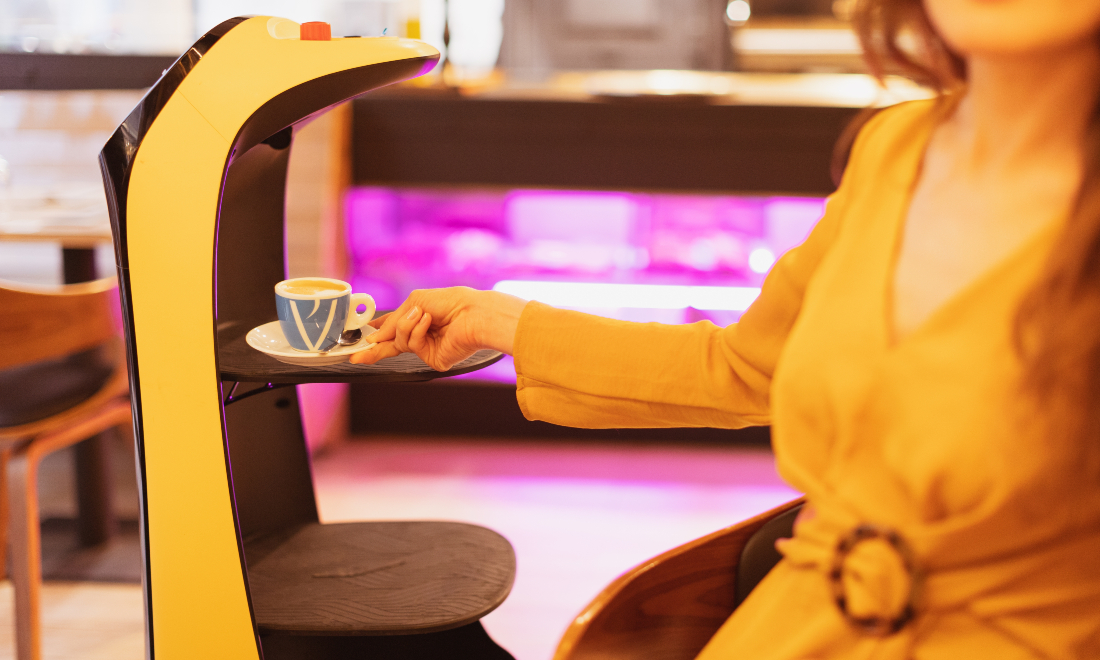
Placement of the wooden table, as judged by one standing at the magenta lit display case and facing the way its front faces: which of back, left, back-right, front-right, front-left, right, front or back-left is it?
front-right

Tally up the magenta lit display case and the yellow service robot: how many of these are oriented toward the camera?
1

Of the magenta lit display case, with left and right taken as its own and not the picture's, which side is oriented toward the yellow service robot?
front

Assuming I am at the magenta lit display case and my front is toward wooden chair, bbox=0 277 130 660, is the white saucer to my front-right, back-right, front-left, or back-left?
front-left

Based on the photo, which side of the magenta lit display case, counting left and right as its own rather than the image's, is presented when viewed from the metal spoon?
front

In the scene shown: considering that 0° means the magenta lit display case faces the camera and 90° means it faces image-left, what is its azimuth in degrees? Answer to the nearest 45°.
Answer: approximately 0°

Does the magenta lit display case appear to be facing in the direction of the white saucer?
yes
